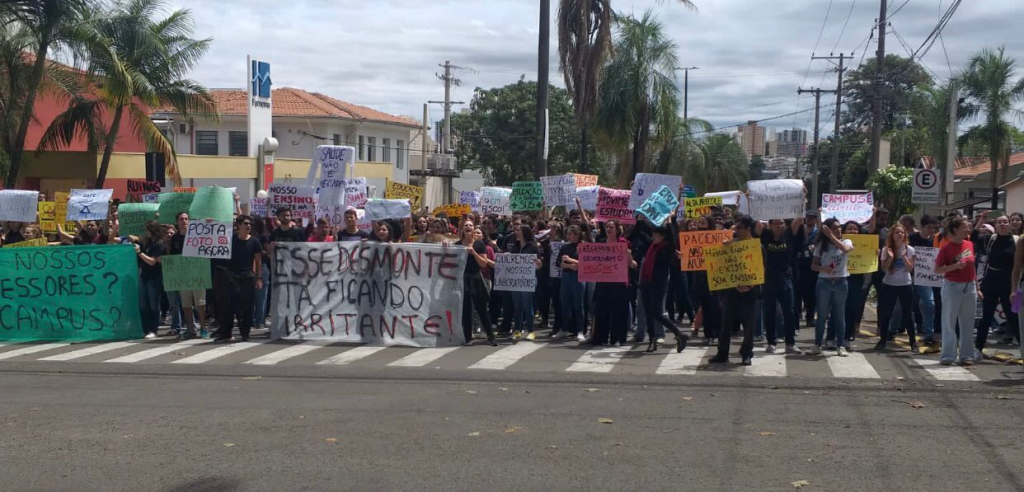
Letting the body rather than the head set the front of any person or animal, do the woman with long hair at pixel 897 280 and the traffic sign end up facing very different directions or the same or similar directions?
same or similar directions

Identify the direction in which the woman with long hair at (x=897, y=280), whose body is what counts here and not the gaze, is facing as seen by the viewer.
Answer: toward the camera

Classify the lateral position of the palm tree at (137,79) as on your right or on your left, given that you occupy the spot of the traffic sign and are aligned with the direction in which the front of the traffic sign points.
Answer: on your right

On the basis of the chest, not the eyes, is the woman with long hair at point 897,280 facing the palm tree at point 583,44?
no

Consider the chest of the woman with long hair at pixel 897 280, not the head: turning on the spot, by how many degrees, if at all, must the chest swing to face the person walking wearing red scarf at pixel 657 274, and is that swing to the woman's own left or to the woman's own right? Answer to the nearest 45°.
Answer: approximately 45° to the woman's own right

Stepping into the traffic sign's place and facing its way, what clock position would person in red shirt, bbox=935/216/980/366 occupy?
The person in red shirt is roughly at 12 o'clock from the traffic sign.

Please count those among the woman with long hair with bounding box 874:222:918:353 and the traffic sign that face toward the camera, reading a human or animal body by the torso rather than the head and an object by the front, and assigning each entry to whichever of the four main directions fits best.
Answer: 2

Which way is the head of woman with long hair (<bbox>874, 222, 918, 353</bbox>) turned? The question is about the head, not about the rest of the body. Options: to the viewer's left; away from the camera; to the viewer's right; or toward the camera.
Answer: toward the camera

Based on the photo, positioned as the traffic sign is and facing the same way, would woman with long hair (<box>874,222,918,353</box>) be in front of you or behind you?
in front

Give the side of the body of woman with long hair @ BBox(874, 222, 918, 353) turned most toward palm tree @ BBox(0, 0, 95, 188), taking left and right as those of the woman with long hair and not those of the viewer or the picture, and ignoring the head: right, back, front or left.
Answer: right

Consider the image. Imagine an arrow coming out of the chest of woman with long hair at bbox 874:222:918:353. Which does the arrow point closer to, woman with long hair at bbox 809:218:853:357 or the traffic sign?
the woman with long hair

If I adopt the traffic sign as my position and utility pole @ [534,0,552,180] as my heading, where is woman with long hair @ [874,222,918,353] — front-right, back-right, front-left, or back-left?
front-left

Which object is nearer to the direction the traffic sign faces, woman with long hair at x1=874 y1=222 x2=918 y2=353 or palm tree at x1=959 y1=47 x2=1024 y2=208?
the woman with long hair

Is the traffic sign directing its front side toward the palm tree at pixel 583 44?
no
